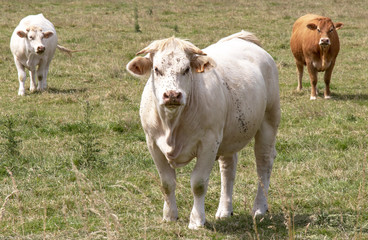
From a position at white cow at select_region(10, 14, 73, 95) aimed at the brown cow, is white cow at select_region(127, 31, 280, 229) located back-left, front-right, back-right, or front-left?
front-right

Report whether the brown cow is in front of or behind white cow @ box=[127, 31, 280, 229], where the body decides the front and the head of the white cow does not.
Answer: behind

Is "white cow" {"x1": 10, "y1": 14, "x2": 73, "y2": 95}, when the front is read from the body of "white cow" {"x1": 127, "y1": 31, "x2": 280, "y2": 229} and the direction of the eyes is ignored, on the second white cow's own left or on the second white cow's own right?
on the second white cow's own right

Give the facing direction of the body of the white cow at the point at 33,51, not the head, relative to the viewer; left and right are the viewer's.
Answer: facing the viewer

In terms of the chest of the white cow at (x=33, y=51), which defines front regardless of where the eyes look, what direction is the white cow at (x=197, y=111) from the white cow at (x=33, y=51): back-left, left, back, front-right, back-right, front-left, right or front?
front

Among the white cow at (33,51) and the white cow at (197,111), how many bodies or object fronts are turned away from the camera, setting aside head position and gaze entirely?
0

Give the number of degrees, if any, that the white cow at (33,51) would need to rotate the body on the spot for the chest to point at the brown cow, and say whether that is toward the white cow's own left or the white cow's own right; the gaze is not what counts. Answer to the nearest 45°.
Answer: approximately 90° to the white cow's own left

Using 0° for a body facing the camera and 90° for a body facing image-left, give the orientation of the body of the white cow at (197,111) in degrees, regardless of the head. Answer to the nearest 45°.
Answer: approximately 45°

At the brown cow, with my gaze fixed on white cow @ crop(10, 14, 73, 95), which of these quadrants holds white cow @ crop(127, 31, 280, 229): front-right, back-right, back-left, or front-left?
front-left

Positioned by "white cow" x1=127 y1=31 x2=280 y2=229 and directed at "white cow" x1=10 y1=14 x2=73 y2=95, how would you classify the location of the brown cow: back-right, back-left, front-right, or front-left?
front-right
